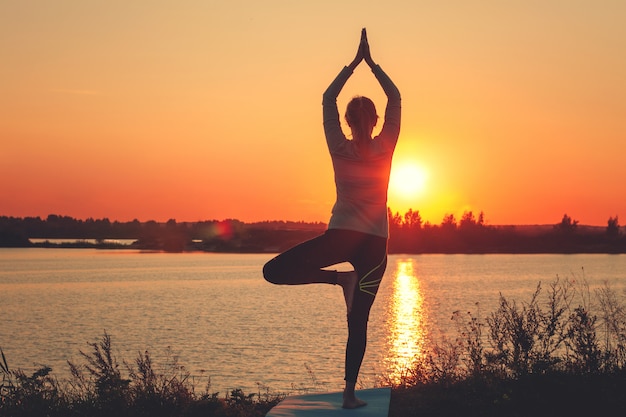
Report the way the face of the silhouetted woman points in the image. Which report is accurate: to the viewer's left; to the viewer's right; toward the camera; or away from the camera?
away from the camera

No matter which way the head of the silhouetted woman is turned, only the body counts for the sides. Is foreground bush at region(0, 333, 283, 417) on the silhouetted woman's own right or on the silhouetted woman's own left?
on the silhouetted woman's own left

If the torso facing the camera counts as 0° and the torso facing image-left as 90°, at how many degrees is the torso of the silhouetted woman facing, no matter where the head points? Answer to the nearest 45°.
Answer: approximately 180°
